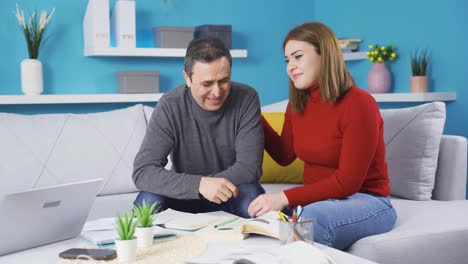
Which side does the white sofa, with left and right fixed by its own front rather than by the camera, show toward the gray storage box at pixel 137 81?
back

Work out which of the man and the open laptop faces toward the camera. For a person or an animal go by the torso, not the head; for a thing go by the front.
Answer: the man

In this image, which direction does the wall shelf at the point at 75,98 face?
toward the camera

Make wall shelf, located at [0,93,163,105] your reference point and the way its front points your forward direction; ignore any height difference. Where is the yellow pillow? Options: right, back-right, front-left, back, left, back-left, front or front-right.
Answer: front-left

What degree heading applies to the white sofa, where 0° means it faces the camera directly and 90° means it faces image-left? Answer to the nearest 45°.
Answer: approximately 0°

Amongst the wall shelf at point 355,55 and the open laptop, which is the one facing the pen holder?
the wall shelf

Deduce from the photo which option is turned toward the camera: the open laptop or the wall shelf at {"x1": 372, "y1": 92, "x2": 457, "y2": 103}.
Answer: the wall shelf

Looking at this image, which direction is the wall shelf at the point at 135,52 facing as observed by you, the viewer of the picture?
facing the viewer

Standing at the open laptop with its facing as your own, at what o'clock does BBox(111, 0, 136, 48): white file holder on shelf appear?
The white file holder on shelf is roughly at 2 o'clock from the open laptop.

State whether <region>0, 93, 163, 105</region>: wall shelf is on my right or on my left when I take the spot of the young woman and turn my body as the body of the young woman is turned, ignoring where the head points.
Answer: on my right

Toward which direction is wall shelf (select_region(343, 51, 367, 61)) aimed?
toward the camera

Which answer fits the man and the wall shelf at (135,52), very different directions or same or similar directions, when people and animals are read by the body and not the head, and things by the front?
same or similar directions

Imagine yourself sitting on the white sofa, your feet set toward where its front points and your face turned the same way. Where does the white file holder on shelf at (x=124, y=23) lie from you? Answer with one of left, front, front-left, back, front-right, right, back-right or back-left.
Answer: back

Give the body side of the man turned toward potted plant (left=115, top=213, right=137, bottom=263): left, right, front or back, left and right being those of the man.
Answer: front
